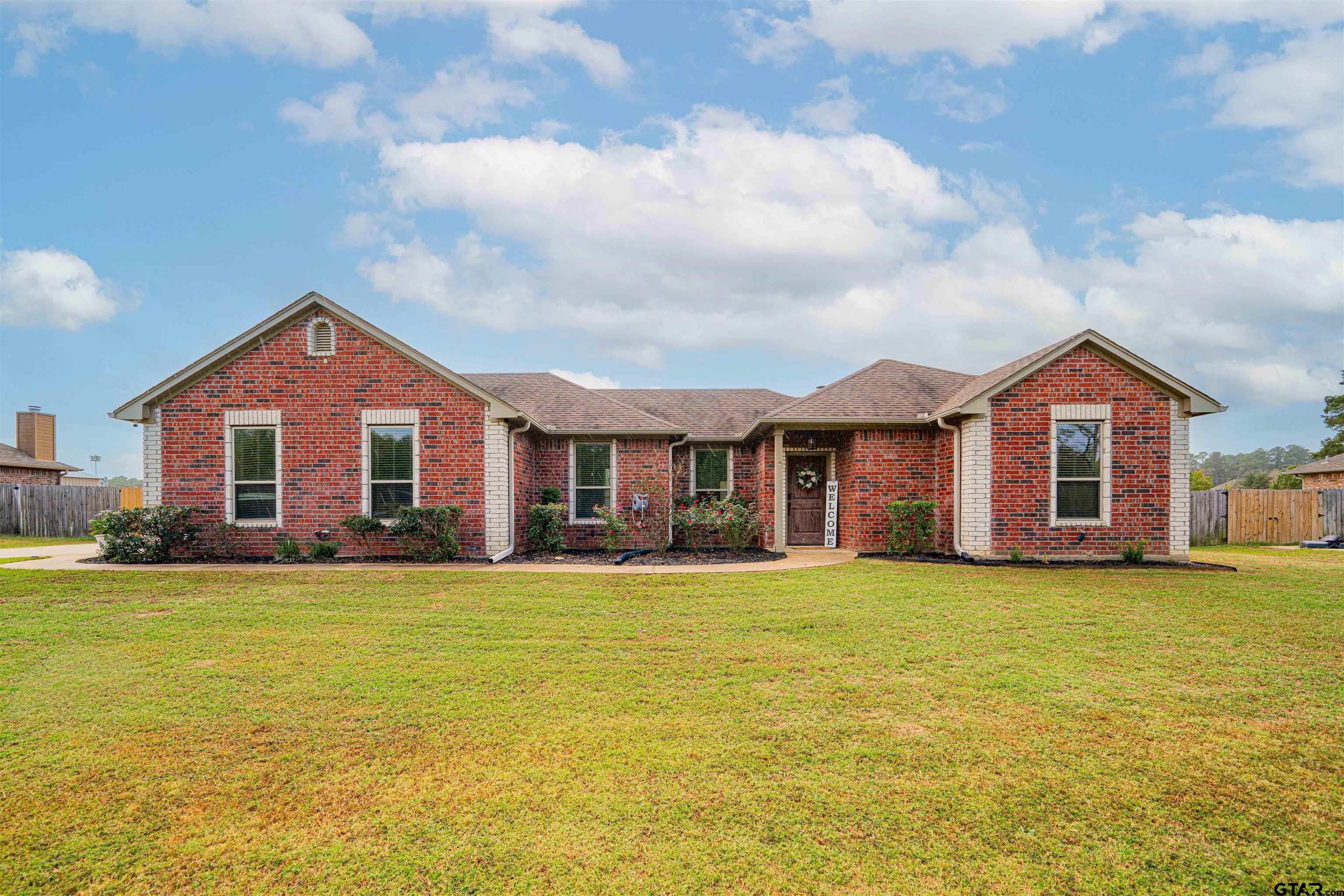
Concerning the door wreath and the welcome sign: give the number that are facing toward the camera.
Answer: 2

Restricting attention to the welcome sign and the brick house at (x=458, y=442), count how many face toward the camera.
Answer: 2

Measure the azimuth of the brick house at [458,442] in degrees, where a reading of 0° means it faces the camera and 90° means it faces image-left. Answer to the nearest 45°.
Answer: approximately 0°
